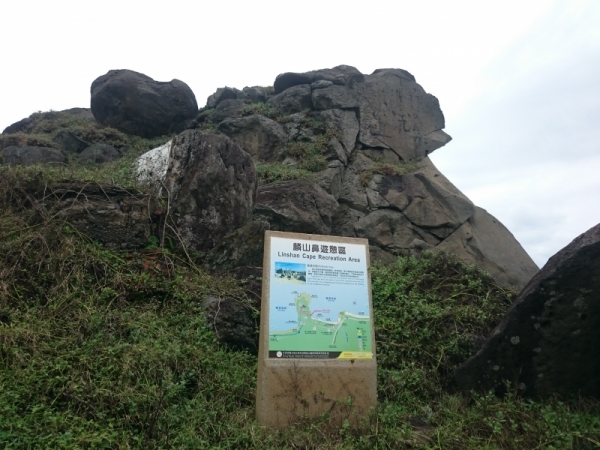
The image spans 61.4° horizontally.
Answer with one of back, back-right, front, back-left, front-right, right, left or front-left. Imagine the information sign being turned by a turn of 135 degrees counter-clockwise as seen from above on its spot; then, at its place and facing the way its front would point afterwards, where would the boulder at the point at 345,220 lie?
front-left

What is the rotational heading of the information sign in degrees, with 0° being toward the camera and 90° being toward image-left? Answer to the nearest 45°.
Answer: approximately 0°

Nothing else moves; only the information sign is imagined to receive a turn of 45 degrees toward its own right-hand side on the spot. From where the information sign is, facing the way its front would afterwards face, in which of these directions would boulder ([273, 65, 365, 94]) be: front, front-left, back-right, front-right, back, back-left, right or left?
back-right

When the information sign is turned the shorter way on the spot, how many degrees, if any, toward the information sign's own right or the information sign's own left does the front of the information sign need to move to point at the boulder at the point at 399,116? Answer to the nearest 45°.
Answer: approximately 180°

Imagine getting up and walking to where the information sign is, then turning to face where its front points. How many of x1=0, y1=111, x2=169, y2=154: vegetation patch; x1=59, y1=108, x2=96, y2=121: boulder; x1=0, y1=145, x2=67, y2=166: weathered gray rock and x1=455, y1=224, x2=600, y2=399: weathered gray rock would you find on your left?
1

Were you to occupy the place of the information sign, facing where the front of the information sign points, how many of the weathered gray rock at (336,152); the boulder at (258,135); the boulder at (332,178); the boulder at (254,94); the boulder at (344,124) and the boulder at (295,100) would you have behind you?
6

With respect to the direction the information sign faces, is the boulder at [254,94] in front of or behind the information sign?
behind

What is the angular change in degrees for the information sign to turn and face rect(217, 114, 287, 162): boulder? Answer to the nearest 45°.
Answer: approximately 180°

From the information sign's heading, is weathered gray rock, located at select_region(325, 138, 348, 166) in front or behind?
behind

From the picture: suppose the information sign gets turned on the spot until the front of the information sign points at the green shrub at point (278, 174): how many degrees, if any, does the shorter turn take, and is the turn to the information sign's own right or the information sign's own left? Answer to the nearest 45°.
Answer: approximately 180°

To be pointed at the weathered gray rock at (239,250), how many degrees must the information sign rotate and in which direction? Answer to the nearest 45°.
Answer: approximately 135° to its right

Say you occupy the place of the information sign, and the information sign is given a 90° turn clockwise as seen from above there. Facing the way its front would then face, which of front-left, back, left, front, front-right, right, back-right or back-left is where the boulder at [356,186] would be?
right

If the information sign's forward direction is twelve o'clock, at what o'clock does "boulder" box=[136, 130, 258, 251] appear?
The boulder is roughly at 5 o'clock from the information sign.

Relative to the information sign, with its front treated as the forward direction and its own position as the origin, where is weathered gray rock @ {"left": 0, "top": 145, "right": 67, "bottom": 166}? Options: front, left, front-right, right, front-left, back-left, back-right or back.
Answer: back-right
